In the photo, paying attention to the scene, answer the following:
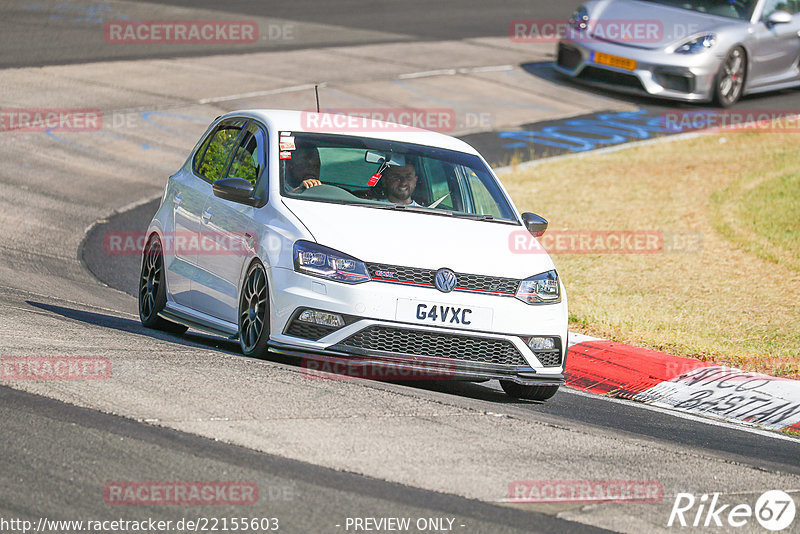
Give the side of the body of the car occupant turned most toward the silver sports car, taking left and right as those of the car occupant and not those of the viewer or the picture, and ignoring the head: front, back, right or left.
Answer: back

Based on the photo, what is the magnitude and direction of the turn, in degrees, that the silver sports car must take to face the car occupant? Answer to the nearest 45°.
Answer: approximately 45° to its left

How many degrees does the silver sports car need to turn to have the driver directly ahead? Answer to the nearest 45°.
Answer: approximately 45° to its left

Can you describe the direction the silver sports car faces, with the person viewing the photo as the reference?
facing the viewer and to the left of the viewer

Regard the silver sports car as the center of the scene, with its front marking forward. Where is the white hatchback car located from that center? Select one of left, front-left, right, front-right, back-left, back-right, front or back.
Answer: front-left

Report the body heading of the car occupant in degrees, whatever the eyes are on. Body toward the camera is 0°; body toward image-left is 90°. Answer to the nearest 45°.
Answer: approximately 0°

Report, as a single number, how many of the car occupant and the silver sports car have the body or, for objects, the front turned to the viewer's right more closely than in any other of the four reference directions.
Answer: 0
